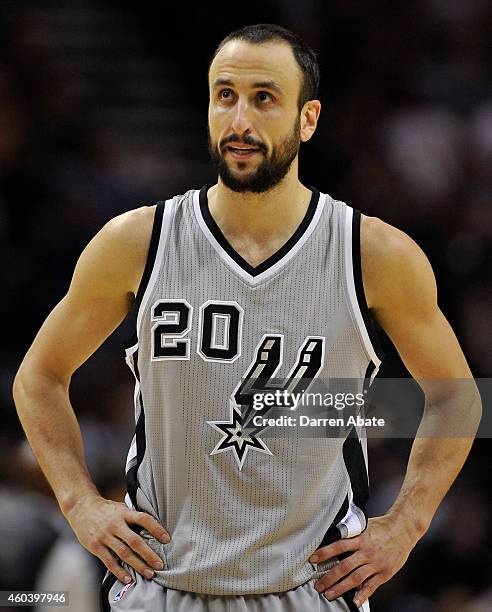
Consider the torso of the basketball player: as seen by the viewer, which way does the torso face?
toward the camera

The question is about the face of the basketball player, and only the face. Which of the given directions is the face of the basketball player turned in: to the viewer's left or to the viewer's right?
to the viewer's left
